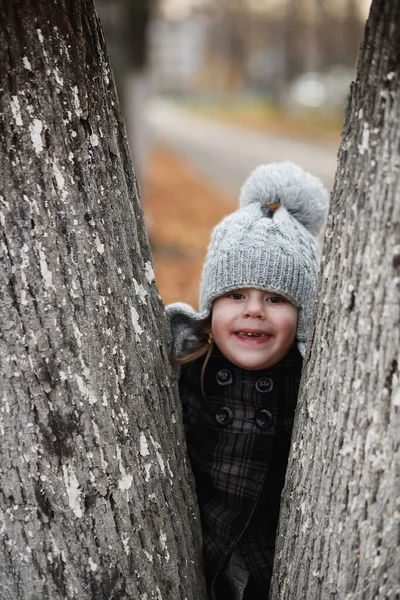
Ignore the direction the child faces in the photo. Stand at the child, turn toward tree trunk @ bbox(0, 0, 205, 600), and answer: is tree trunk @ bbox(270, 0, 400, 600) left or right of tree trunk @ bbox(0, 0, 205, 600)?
left

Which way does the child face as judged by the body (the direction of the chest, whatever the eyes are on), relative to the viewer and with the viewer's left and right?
facing the viewer

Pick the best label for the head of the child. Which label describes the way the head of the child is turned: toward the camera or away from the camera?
toward the camera
